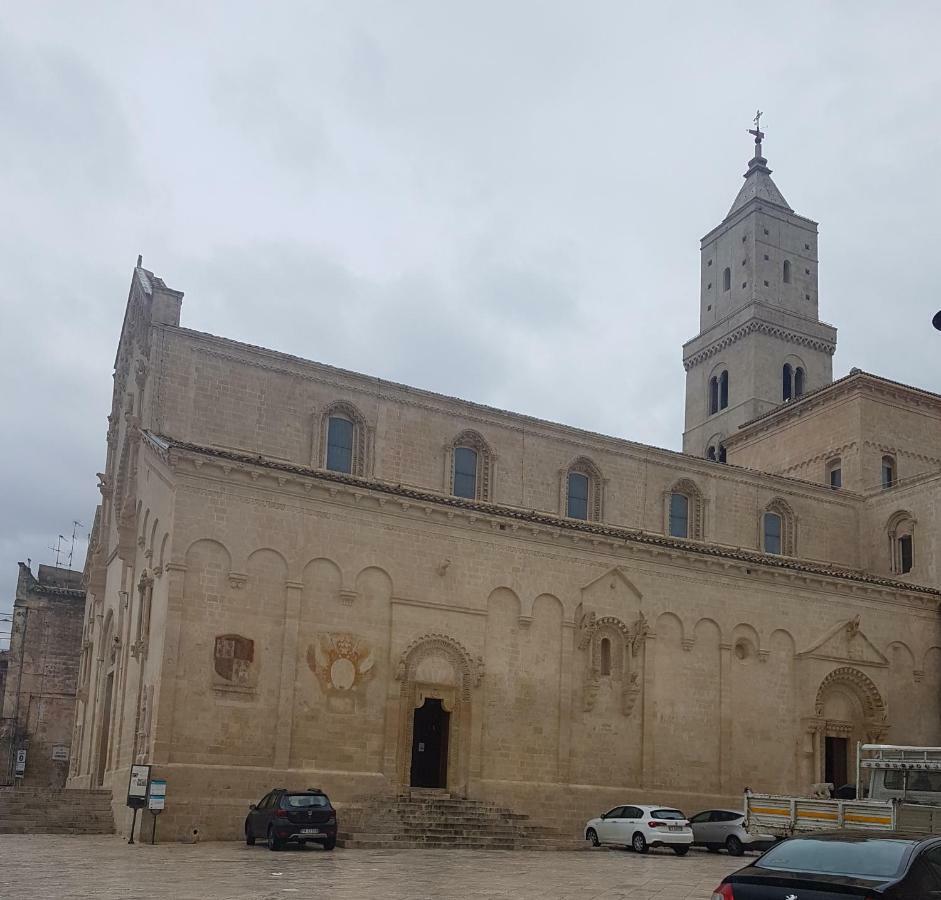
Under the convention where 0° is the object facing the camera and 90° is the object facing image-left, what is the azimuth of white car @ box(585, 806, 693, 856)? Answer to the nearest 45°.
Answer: approximately 135°

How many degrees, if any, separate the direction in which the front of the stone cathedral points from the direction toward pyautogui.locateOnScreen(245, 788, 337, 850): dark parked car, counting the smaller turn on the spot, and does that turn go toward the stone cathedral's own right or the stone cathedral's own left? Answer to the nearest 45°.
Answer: approximately 45° to the stone cathedral's own left

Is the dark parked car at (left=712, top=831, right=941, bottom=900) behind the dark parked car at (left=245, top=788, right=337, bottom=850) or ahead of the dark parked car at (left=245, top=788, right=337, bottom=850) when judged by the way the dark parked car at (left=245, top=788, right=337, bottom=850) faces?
behind

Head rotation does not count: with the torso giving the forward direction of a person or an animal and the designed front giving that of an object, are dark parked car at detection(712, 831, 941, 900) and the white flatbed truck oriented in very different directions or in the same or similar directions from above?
same or similar directions

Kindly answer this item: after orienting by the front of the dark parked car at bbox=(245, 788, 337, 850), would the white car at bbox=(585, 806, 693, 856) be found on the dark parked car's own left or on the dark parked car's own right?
on the dark parked car's own right

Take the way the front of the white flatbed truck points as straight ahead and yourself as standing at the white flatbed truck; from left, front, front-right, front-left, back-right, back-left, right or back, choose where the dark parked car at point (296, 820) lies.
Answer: back-left

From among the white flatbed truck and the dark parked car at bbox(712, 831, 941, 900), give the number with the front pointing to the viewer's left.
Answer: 0

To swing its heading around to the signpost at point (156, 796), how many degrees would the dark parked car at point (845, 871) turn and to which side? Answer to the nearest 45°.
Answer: approximately 90° to its left

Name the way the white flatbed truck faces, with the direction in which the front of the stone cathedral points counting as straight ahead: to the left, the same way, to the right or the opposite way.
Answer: the opposite way

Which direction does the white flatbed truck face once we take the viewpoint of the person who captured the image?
facing away from the viewer and to the right of the viewer
